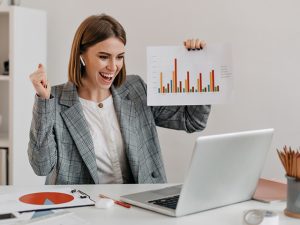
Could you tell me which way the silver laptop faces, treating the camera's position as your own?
facing away from the viewer and to the left of the viewer

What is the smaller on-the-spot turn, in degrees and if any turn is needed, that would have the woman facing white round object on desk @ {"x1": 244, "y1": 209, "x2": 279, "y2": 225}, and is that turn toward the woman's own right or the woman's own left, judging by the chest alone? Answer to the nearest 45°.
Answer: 0° — they already face it

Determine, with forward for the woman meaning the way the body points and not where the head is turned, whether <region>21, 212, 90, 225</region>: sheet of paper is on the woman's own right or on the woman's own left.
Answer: on the woman's own right

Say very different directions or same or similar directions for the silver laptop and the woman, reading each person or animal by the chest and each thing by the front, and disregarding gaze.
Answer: very different directions
